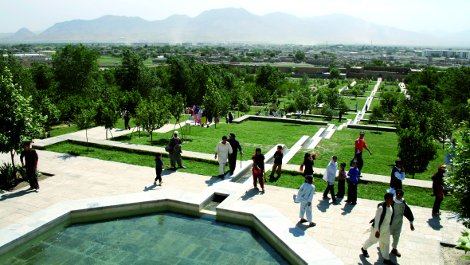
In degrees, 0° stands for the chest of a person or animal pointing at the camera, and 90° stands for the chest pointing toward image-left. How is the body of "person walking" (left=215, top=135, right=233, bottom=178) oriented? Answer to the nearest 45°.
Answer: approximately 0°

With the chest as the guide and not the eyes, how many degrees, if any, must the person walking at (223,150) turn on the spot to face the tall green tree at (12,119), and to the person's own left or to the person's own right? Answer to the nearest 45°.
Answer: approximately 90° to the person's own right

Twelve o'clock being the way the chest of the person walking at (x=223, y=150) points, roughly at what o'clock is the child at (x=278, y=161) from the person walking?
The child is roughly at 9 o'clock from the person walking.

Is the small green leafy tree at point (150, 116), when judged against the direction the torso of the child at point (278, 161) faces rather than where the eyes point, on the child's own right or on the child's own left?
on the child's own right

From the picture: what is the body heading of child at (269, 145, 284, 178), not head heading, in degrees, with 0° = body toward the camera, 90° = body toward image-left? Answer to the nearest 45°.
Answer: approximately 45°

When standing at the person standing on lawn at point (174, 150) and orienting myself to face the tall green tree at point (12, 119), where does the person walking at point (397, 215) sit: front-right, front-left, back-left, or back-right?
back-left

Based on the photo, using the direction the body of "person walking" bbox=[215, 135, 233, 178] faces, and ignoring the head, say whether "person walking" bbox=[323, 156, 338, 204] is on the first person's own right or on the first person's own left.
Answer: on the first person's own left

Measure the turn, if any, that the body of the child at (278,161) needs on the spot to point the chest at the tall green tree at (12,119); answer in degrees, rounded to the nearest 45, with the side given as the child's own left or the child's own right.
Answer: approximately 45° to the child's own right

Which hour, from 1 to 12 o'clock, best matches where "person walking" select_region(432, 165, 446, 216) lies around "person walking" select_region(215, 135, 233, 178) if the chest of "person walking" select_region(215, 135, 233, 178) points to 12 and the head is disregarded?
"person walking" select_region(432, 165, 446, 216) is roughly at 10 o'clock from "person walking" select_region(215, 135, 233, 178).

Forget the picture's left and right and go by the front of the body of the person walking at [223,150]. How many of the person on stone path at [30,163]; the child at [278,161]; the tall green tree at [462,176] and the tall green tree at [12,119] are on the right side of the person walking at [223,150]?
2

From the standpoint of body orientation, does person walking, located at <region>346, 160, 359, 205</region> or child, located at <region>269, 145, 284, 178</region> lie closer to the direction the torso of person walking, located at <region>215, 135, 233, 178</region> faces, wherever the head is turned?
the person walking

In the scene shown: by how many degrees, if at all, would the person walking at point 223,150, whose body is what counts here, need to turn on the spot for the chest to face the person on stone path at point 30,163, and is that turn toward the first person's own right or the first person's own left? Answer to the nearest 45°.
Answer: approximately 90° to the first person's own right

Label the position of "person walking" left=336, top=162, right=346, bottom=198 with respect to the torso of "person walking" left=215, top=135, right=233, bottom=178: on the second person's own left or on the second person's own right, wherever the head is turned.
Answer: on the second person's own left

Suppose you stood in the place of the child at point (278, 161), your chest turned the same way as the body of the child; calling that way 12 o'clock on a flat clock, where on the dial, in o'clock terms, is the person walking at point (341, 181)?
The person walking is roughly at 9 o'clock from the child.

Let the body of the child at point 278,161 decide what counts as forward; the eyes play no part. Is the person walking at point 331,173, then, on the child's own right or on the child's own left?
on the child's own left
